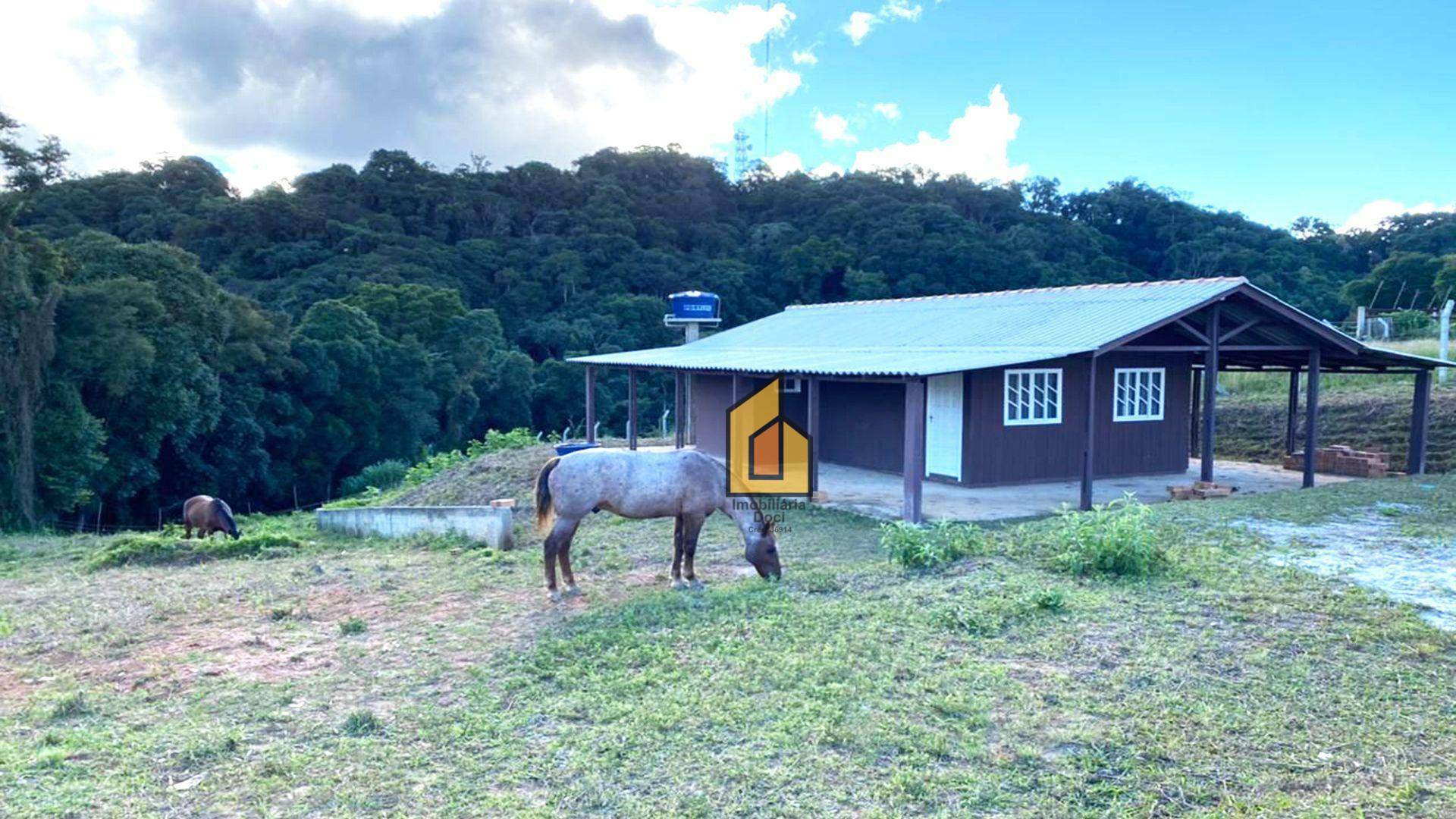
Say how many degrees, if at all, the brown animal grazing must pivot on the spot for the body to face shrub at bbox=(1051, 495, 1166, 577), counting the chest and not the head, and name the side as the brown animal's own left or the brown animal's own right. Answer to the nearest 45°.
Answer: approximately 45° to the brown animal's own right

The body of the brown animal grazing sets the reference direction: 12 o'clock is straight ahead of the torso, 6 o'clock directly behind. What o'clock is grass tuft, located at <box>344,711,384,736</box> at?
The grass tuft is roughly at 3 o'clock from the brown animal grazing.

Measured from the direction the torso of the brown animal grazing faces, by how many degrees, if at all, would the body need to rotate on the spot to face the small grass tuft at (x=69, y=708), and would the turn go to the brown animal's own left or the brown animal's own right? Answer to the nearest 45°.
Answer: approximately 90° to the brown animal's own right

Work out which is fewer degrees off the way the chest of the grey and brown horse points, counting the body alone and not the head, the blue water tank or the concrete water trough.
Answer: the blue water tank

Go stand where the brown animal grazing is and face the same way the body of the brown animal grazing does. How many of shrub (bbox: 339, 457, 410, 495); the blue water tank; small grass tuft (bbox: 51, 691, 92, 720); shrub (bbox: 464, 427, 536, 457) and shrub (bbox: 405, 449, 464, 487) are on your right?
1

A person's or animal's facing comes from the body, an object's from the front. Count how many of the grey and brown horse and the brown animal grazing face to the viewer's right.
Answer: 2

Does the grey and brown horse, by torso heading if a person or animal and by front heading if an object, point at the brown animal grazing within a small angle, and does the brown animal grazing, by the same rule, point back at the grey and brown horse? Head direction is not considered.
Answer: no

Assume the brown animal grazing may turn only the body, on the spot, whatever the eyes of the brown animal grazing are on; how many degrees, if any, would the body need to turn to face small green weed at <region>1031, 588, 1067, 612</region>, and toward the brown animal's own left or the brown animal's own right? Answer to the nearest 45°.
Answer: approximately 45° to the brown animal's own right

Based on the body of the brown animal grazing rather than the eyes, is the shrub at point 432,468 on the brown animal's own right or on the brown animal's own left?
on the brown animal's own left

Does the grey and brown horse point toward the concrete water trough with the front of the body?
no

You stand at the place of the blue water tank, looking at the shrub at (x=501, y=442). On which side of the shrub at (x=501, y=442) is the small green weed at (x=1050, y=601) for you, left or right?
left

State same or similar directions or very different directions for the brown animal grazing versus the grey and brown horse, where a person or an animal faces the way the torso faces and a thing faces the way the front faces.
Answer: same or similar directions

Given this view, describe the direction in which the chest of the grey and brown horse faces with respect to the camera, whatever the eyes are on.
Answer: to the viewer's right

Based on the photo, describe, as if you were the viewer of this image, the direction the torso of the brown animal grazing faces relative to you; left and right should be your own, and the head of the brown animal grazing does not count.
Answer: facing to the right of the viewer

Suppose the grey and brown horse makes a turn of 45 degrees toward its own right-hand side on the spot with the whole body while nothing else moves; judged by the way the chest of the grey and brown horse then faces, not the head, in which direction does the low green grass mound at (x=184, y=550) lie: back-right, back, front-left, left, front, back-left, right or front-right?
back
